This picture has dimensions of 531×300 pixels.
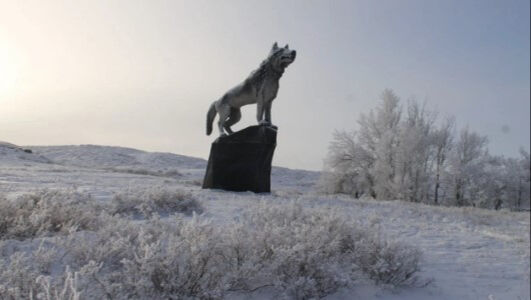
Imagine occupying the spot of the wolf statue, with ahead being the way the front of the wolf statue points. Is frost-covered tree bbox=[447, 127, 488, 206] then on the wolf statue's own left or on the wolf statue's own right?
on the wolf statue's own left

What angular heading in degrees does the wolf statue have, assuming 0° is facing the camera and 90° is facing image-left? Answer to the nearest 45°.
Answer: approximately 270°

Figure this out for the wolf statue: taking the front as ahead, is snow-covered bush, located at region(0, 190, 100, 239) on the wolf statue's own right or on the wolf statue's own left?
on the wolf statue's own right

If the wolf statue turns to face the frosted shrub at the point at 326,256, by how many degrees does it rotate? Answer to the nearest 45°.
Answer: approximately 90° to its right

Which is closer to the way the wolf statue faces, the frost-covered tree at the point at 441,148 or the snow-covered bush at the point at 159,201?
the frost-covered tree

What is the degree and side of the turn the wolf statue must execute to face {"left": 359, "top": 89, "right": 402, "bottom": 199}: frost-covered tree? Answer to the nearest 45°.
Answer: approximately 45° to its left

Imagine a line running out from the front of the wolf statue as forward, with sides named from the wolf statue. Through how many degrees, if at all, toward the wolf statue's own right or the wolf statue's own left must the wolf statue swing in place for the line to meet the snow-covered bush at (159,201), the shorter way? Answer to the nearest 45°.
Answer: approximately 135° to the wolf statue's own right
